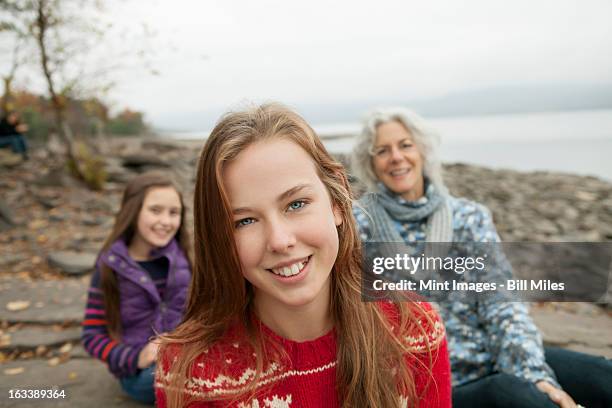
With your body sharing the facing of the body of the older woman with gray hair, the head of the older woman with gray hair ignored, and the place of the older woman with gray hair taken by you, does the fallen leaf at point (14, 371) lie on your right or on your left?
on your right

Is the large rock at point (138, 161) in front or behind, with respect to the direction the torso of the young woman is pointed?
behind

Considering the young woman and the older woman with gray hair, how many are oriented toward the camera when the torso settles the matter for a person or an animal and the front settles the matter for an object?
2

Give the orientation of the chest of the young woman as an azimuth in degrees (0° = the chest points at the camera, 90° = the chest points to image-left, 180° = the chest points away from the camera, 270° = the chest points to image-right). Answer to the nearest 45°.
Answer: approximately 0°
